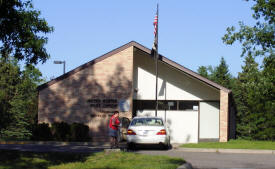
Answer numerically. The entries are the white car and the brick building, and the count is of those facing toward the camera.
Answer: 1

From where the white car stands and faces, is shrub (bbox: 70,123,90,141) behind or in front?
in front

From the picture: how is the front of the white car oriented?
away from the camera

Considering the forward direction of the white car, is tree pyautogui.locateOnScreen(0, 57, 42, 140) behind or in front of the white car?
in front

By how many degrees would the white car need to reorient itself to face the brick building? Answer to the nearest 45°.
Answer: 0° — it already faces it

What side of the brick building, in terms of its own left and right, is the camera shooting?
front

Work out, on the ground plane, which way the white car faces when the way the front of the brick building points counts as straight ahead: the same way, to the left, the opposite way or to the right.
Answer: the opposite way

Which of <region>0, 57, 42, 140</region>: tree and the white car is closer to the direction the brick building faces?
the white car
